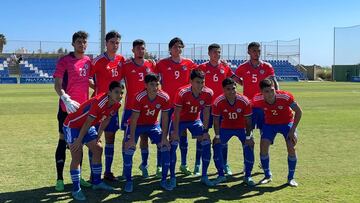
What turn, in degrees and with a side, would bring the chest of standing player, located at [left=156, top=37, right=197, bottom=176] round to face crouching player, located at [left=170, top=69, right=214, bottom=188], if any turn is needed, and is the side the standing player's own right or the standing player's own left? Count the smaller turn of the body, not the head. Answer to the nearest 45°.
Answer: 0° — they already face them

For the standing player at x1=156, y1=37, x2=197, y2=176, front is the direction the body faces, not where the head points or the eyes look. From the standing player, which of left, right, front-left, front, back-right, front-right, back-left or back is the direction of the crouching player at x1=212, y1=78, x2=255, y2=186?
front-left

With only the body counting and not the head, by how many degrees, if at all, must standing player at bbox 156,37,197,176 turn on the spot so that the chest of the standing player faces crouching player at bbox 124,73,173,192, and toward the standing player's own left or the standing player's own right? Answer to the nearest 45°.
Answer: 0° — they already face them

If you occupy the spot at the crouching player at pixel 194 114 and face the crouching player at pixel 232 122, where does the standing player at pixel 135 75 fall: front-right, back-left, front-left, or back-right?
back-left

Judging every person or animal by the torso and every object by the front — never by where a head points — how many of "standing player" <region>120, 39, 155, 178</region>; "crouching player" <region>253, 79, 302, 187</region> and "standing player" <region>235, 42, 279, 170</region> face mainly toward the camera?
3

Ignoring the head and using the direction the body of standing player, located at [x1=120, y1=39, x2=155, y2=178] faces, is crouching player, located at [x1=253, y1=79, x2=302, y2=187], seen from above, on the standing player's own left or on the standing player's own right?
on the standing player's own left

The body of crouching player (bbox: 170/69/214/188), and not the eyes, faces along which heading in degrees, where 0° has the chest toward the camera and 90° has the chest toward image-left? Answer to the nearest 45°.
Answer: approximately 315°

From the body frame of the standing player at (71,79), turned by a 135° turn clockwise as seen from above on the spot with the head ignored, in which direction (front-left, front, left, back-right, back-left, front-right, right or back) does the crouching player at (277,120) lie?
back

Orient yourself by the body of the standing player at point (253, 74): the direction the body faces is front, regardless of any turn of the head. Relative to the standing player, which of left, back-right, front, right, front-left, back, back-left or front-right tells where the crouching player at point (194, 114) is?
front-right

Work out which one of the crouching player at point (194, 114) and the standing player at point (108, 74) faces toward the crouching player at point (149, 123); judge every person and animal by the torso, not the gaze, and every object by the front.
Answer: the standing player

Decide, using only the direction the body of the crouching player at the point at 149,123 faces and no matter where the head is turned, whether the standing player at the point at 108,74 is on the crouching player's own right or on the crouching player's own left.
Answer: on the crouching player's own right

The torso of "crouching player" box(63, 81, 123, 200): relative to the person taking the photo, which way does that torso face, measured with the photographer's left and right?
facing the viewer and to the right of the viewer
